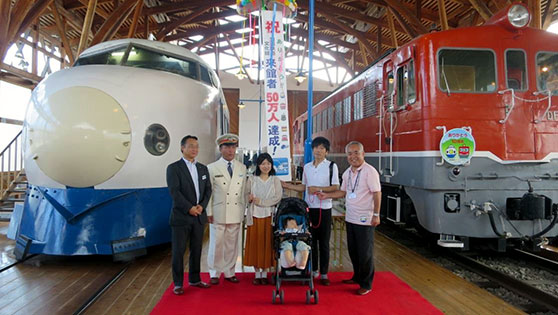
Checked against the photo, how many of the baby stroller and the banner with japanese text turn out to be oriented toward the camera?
2

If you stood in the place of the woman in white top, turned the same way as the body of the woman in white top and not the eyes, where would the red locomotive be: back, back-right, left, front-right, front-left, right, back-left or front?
left

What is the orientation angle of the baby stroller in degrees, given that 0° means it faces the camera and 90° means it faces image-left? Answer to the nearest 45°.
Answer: approximately 0°

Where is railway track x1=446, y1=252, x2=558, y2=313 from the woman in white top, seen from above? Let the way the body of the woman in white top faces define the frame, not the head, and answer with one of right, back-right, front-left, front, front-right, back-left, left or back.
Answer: left

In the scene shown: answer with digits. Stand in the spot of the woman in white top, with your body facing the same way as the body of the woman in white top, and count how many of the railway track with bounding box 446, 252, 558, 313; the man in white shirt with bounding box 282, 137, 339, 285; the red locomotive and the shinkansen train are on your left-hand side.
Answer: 3

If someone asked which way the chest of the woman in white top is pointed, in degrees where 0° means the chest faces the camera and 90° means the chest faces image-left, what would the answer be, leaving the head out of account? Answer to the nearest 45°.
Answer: approximately 0°
